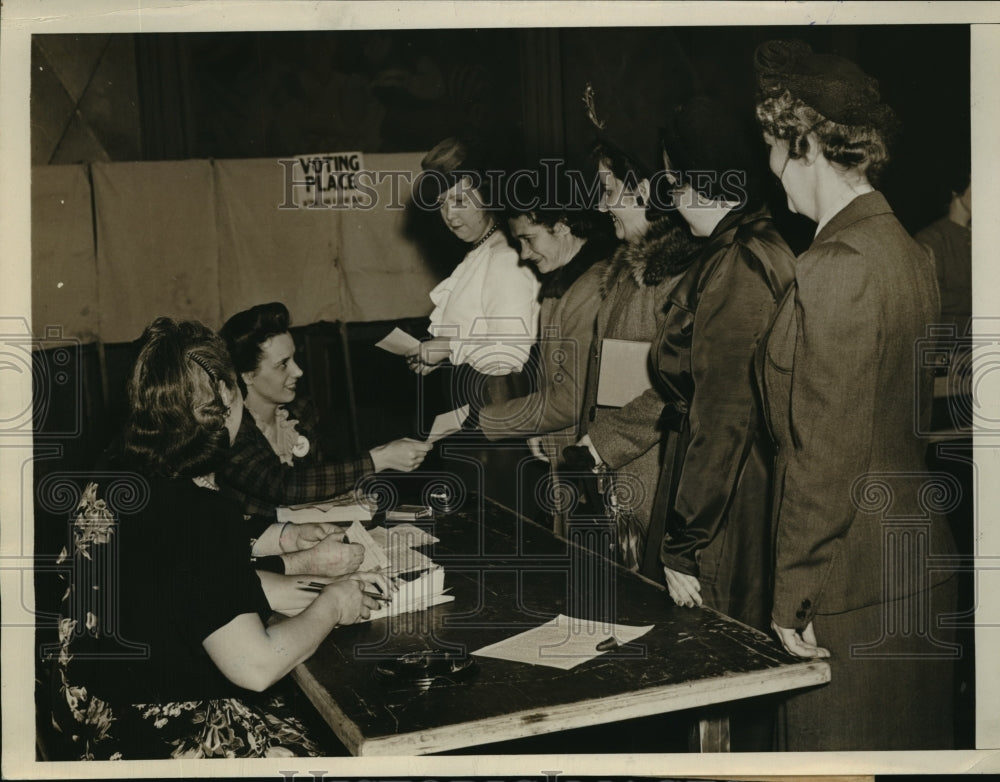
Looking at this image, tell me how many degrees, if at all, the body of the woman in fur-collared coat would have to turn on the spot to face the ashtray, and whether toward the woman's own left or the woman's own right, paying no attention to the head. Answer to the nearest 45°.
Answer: approximately 45° to the woman's own left

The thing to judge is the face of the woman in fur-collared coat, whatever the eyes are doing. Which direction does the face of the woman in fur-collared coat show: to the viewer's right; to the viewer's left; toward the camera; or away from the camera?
to the viewer's left

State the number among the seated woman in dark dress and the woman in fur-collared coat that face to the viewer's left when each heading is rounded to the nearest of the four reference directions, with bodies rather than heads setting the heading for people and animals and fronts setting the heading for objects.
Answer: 1

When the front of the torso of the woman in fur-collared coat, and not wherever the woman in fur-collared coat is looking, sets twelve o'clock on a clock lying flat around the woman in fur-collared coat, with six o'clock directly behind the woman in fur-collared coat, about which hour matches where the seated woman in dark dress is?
The seated woman in dark dress is roughly at 11 o'clock from the woman in fur-collared coat.

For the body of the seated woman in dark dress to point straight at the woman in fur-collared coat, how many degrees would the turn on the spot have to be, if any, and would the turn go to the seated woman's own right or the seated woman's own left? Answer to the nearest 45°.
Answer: approximately 45° to the seated woman's own right

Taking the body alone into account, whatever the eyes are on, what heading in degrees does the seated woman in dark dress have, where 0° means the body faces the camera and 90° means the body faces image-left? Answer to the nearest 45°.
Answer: approximately 225°

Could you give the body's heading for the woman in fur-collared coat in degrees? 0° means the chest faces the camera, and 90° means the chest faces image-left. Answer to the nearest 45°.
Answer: approximately 90°

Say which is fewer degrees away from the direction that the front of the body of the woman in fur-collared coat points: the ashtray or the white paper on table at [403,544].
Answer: the white paper on table

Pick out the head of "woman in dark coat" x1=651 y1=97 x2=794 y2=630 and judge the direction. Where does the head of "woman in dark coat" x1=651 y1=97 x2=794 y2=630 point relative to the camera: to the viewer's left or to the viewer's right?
to the viewer's left
